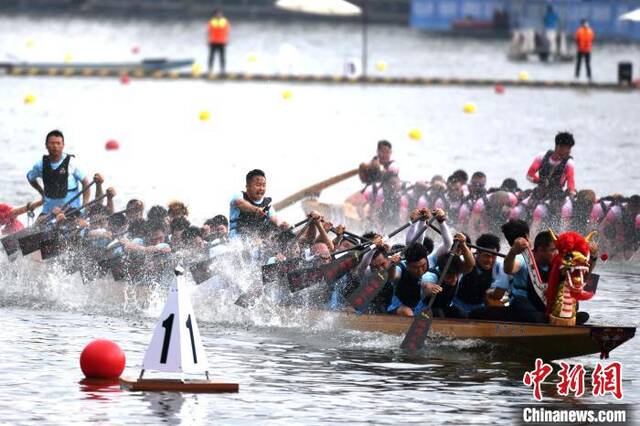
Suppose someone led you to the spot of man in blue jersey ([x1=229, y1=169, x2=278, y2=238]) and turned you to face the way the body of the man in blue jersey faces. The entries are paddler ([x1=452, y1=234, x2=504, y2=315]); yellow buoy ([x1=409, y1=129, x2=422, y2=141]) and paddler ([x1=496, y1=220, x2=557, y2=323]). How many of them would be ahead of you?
2

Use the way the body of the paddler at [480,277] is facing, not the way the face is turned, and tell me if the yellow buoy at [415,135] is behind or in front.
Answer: behind

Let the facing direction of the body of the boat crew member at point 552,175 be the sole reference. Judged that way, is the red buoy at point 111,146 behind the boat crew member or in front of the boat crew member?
behind

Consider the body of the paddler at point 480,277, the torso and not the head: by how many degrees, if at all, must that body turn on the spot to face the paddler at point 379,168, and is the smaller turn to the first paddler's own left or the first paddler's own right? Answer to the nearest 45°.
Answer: approximately 135° to the first paddler's own left

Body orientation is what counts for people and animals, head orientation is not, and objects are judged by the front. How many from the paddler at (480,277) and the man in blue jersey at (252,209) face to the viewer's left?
0

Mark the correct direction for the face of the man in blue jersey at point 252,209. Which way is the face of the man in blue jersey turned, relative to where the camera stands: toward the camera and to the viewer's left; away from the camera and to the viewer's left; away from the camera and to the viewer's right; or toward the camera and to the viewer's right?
toward the camera and to the viewer's right

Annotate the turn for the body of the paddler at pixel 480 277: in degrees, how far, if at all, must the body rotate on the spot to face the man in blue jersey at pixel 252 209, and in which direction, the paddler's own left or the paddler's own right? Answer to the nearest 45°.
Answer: approximately 180°
